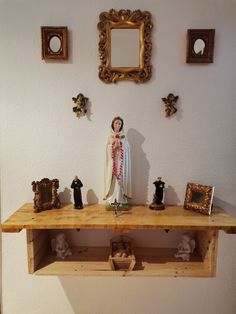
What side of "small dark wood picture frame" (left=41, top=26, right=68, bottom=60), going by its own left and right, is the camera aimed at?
front

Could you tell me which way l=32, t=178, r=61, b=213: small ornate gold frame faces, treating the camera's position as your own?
facing the viewer and to the right of the viewer

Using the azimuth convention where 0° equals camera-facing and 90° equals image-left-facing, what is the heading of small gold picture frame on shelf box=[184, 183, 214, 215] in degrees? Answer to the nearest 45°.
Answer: approximately 45°

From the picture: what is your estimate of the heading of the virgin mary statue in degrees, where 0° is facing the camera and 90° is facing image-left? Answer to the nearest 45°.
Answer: approximately 0°

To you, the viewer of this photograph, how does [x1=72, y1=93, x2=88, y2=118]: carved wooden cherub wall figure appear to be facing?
facing the viewer

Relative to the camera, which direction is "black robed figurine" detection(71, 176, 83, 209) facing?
toward the camera

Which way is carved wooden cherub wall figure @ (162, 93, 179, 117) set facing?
toward the camera

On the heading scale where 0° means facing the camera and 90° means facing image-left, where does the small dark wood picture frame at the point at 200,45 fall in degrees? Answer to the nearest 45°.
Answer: approximately 0°
